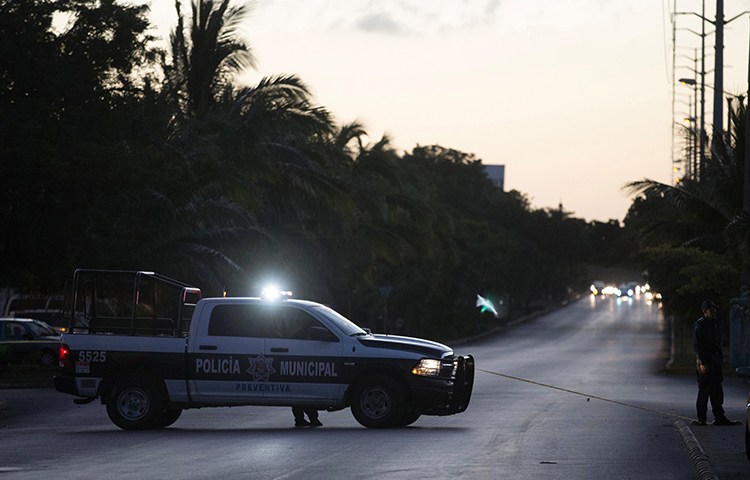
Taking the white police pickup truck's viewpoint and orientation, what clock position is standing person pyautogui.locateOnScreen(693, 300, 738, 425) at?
The standing person is roughly at 12 o'clock from the white police pickup truck.

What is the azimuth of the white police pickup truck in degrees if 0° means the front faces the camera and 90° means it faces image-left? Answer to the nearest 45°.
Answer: approximately 270°

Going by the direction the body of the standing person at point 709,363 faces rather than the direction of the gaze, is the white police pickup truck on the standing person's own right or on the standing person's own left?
on the standing person's own right

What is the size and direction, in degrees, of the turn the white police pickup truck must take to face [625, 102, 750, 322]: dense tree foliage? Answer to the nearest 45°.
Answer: approximately 45° to its left
